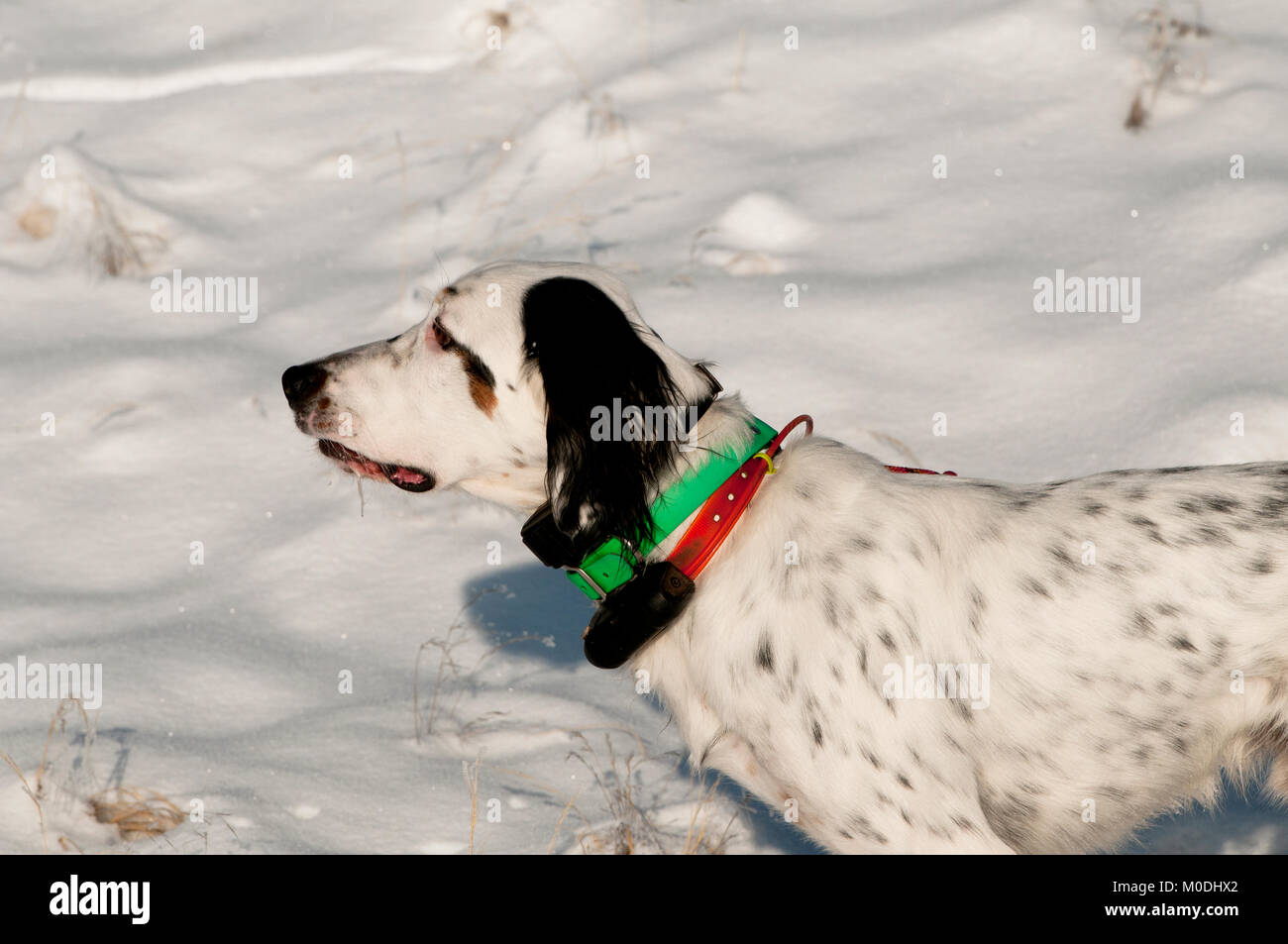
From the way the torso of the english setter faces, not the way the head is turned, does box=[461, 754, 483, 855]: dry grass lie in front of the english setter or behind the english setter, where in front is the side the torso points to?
in front

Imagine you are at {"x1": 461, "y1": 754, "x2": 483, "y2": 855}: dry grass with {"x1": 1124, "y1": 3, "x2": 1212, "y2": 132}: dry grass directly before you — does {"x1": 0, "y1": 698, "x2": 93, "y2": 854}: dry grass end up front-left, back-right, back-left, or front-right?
back-left

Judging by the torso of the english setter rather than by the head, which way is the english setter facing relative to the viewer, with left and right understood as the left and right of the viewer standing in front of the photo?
facing to the left of the viewer

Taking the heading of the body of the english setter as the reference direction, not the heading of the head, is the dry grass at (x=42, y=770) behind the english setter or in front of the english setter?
in front

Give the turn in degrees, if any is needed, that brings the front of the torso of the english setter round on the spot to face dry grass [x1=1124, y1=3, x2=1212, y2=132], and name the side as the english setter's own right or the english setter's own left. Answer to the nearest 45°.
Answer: approximately 90° to the english setter's own right

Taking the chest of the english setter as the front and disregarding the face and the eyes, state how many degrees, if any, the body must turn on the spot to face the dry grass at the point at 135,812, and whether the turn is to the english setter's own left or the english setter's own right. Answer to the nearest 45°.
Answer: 0° — it already faces it
